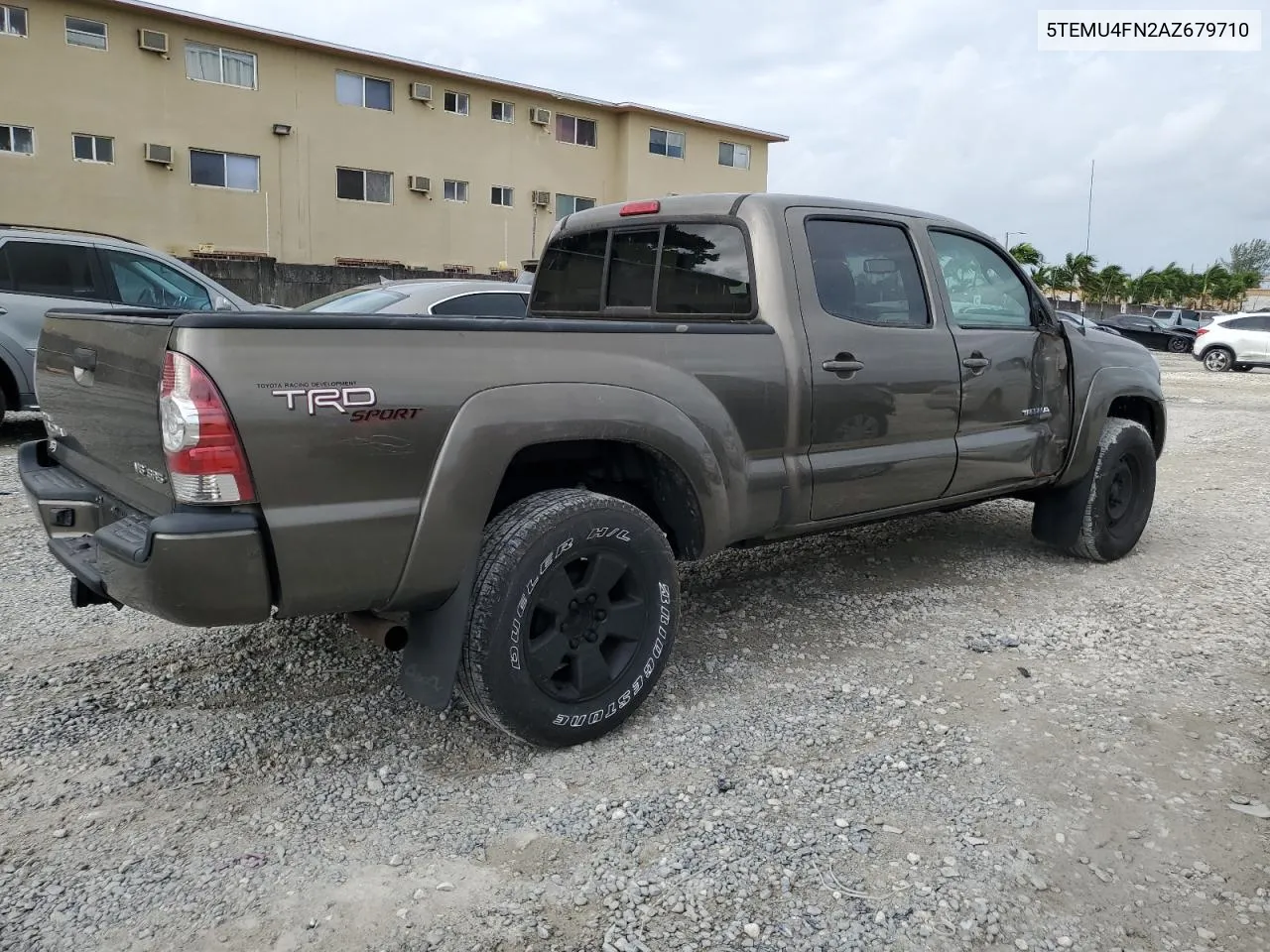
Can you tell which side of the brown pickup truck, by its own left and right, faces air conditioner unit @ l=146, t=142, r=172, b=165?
left

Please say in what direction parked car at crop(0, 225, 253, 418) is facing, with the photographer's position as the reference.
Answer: facing to the right of the viewer

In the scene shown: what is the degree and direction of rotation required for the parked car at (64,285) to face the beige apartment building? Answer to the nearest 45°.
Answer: approximately 90° to its left

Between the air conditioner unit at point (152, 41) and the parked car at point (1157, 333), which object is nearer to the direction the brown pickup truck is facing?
the parked car

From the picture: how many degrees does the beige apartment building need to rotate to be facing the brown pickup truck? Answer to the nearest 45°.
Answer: approximately 45° to its right

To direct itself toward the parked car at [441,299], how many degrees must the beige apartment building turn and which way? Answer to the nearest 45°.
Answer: approximately 45° to its right

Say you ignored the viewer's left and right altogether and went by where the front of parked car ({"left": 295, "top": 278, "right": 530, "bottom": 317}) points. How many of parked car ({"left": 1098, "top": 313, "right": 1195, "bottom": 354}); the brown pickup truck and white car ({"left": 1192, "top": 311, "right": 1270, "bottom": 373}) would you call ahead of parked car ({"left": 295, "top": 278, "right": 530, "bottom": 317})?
2
